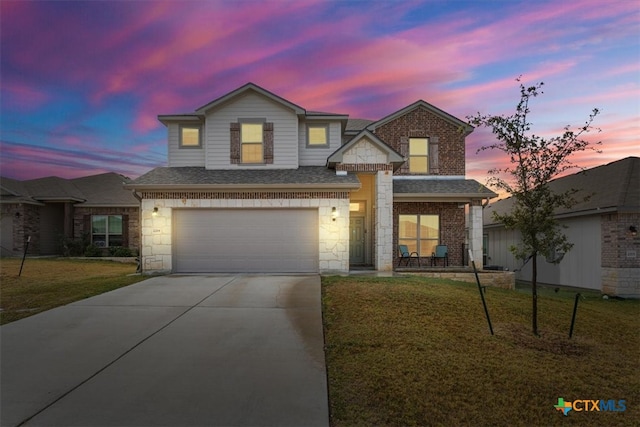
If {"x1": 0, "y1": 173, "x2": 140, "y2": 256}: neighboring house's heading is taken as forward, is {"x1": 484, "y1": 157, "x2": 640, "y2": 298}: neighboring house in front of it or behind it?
in front

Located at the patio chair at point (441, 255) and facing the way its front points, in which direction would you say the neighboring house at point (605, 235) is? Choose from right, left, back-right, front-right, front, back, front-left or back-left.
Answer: back-left

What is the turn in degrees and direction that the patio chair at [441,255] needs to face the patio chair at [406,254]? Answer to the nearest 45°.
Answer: approximately 45° to its right

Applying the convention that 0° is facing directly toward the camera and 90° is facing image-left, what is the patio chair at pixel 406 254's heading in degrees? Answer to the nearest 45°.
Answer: approximately 315°

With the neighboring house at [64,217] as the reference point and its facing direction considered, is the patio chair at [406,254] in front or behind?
in front

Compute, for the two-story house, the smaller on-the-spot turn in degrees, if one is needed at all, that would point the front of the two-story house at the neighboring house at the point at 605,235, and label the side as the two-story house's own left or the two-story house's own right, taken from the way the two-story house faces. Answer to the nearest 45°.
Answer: approximately 90° to the two-story house's own left

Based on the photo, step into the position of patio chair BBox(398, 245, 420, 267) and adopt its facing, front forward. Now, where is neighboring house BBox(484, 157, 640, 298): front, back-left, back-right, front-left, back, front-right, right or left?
front-left

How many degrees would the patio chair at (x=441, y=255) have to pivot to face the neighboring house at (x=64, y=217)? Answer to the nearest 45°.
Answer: approximately 45° to its right

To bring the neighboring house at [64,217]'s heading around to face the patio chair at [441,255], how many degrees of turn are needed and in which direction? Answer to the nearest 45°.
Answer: approximately 45° to its left

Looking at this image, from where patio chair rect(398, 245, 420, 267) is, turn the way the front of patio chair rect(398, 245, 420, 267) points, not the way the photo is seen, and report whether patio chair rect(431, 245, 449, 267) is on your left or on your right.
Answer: on your left

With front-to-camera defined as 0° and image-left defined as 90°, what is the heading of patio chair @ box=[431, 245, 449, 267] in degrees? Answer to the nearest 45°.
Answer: approximately 45°
